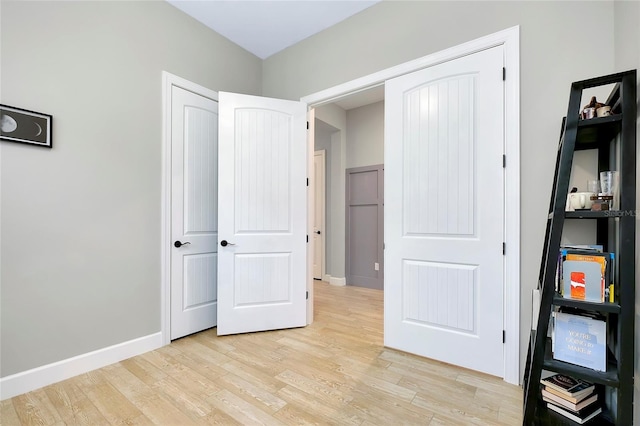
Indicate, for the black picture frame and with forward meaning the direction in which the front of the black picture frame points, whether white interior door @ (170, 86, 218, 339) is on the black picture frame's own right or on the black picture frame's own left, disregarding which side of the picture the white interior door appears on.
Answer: on the black picture frame's own left

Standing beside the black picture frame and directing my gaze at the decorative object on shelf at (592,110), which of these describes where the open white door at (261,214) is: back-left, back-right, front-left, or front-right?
front-left

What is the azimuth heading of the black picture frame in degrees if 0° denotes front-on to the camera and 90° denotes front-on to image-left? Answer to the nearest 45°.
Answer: approximately 315°

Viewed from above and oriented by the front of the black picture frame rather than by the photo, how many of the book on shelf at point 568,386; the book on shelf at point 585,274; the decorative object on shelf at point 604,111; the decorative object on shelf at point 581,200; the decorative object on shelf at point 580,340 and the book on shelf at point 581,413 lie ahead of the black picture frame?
6

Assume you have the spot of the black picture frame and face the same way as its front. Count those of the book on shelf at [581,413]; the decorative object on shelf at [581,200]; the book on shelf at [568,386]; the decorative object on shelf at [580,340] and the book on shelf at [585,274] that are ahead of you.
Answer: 5

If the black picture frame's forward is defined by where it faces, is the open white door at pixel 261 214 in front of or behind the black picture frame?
in front

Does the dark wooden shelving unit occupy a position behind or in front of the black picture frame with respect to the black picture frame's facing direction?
in front

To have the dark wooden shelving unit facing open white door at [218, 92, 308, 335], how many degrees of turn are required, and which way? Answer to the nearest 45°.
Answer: approximately 45° to its right

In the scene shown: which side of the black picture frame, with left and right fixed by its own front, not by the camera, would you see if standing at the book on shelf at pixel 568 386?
front

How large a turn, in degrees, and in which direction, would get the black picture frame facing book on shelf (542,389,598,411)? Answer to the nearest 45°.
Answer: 0° — it already faces it

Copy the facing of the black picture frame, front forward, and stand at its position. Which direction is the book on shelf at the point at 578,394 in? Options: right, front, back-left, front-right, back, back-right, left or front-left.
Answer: front

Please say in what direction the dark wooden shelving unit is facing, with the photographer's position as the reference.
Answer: facing the viewer and to the left of the viewer

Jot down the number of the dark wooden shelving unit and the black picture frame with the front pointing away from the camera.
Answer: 0

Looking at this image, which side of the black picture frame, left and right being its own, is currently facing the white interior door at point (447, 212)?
front

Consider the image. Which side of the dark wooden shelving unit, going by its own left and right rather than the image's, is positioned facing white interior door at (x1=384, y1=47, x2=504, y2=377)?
right

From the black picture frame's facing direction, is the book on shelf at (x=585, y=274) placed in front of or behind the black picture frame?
in front

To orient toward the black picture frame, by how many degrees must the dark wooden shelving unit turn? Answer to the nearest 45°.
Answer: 0° — it already faces it
